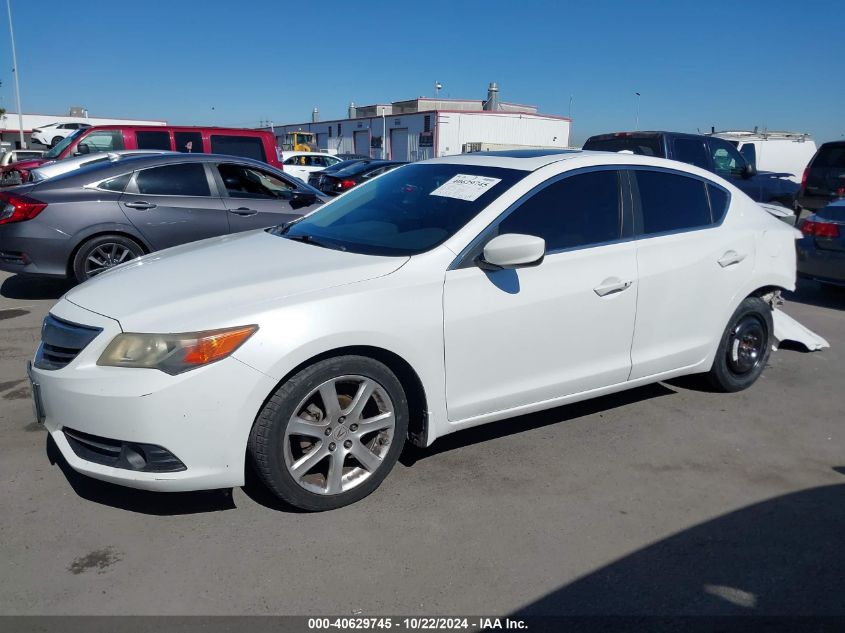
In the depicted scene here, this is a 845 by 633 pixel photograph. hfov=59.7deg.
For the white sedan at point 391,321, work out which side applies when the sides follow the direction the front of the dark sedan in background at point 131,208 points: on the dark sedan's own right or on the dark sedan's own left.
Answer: on the dark sedan's own right

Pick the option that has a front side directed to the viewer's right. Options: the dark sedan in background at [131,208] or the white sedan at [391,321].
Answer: the dark sedan in background

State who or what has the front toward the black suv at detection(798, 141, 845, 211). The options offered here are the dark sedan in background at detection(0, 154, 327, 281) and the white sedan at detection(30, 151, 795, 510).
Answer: the dark sedan in background

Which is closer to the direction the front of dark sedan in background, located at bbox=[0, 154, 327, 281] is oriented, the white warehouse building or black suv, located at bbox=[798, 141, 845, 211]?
the black suv

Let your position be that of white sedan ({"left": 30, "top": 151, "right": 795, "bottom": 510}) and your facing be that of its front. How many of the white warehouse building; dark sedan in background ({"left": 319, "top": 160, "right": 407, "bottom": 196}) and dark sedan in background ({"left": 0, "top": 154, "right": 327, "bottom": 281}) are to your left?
0

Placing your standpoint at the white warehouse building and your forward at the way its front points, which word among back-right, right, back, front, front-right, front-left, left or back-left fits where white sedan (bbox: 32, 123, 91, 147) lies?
front-right

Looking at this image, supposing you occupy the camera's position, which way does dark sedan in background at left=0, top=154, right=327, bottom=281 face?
facing to the right of the viewer

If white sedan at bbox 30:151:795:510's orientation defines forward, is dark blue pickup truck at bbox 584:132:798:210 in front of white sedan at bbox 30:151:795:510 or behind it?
behind

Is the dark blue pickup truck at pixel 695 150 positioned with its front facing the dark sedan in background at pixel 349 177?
no

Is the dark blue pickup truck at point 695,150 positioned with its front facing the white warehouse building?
no

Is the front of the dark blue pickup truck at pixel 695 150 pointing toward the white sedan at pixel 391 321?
no

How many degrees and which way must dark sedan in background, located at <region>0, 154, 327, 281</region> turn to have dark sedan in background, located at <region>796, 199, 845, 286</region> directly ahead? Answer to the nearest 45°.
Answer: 0° — it already faces it

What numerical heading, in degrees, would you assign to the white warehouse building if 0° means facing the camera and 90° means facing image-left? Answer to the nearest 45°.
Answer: approximately 45°

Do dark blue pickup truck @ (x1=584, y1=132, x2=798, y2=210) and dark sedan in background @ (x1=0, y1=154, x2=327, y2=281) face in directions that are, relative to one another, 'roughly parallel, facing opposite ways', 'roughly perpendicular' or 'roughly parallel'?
roughly parallel

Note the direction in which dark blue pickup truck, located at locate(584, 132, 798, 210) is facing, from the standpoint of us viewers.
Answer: facing away from the viewer and to the right of the viewer

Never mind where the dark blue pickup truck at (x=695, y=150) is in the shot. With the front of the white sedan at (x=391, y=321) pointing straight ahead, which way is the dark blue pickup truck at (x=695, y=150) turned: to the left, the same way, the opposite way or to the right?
the opposite way

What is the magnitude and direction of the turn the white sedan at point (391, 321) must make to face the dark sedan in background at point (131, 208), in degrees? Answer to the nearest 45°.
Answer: approximately 90° to its right

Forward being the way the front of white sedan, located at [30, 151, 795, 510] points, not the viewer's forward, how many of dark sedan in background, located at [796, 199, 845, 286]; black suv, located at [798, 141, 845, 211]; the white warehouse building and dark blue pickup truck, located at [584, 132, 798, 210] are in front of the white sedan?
0

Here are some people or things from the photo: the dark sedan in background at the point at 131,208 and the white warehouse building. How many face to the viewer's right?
1

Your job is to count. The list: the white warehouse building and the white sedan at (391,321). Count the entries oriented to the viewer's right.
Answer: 0

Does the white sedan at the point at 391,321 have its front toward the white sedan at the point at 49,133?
no

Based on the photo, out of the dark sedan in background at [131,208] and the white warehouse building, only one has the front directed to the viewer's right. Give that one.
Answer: the dark sedan in background

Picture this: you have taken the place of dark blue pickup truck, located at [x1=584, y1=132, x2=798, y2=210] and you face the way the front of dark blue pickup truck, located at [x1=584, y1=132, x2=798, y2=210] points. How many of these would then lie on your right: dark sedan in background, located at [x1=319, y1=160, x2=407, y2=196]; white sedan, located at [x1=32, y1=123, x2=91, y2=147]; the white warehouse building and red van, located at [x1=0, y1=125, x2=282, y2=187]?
0
